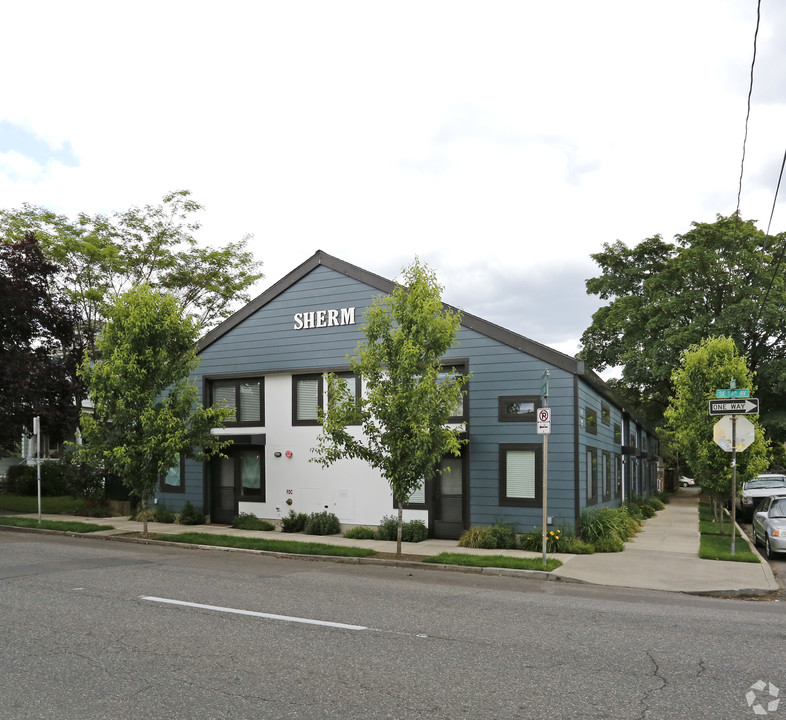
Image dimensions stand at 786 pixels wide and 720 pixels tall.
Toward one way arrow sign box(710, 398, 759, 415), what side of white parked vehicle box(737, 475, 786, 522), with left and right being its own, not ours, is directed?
front

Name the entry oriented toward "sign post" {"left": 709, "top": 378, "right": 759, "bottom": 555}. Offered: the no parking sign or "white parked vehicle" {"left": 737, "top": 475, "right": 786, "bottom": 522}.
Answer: the white parked vehicle

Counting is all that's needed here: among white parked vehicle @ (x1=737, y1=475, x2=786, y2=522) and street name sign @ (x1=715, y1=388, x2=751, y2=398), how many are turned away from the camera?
0

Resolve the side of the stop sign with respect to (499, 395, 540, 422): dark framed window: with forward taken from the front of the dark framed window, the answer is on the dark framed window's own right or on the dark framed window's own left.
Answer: on the dark framed window's own left

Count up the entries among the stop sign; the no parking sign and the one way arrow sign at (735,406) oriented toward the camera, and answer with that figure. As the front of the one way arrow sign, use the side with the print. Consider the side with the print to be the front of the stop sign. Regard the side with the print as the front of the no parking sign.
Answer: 2

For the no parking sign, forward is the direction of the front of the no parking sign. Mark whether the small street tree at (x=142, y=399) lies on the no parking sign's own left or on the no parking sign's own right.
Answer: on the no parking sign's own right

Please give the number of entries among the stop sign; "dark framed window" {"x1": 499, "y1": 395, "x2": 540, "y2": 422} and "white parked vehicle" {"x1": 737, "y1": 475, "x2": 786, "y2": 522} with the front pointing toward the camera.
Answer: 2

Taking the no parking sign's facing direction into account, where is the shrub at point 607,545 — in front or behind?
behind

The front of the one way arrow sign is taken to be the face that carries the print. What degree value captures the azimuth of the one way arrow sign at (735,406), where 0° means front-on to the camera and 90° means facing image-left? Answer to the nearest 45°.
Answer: approximately 0°
